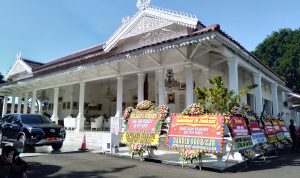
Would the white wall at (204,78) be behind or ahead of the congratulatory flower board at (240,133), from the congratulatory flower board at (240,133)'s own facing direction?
behind

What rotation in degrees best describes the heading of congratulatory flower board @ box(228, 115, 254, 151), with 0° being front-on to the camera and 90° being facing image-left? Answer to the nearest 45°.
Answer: approximately 315°

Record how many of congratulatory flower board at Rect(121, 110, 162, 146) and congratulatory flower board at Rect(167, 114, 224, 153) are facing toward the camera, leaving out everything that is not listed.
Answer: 2

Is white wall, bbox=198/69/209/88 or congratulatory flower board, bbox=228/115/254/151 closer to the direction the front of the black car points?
the congratulatory flower board

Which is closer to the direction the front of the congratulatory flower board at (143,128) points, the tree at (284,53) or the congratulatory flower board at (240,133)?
the congratulatory flower board at (240,133)

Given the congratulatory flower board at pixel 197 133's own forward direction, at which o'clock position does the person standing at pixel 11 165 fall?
The person standing is roughly at 1 o'clock from the congratulatory flower board.

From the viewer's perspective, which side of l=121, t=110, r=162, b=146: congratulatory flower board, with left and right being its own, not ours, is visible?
front

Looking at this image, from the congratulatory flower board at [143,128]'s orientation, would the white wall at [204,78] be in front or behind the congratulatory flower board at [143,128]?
behind
